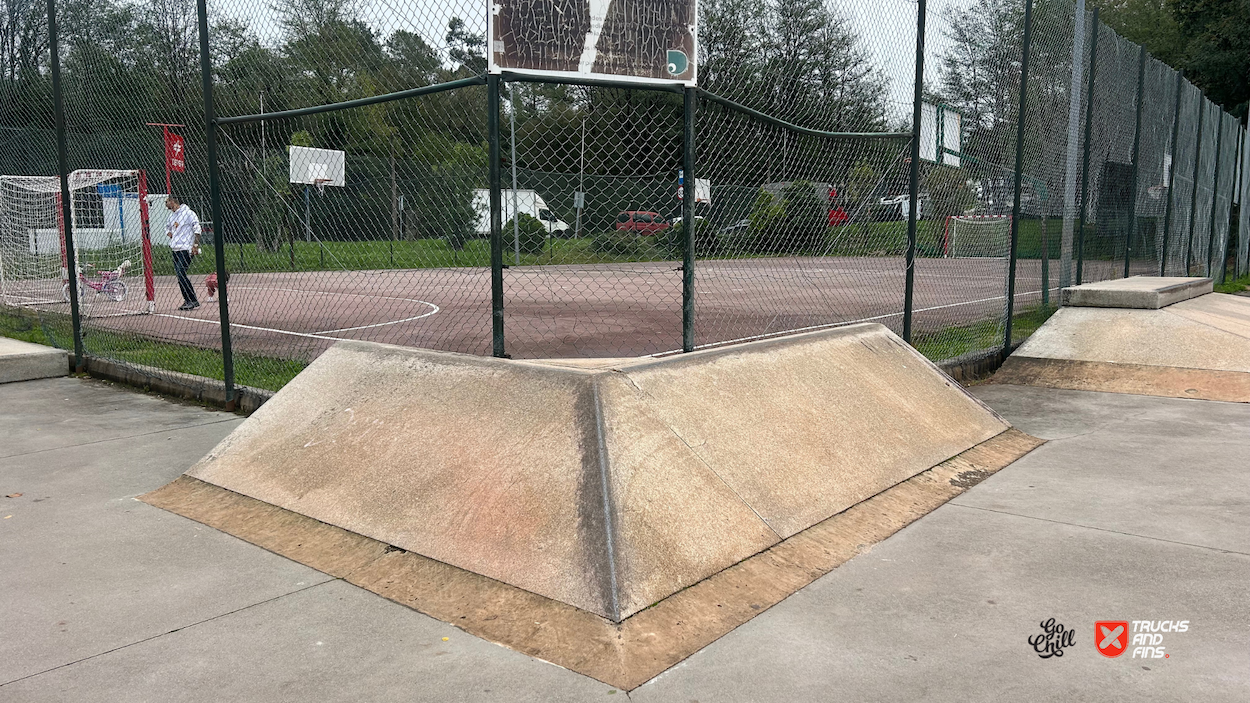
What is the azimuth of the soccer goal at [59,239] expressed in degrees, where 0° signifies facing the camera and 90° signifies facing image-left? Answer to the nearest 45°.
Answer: approximately 225°

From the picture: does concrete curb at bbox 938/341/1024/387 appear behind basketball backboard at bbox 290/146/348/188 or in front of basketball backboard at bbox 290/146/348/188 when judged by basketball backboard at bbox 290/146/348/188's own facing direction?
in front

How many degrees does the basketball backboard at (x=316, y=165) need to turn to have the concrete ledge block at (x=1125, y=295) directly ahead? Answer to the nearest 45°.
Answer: approximately 45° to its left

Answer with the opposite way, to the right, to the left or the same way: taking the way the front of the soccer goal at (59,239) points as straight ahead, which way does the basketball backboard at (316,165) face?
to the right

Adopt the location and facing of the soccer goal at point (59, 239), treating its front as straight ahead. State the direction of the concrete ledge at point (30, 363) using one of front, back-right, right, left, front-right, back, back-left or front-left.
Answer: back-right

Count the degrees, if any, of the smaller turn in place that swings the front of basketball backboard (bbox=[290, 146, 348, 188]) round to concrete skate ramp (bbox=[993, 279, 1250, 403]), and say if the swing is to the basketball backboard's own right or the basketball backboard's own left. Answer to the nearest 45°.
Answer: approximately 45° to the basketball backboard's own left
